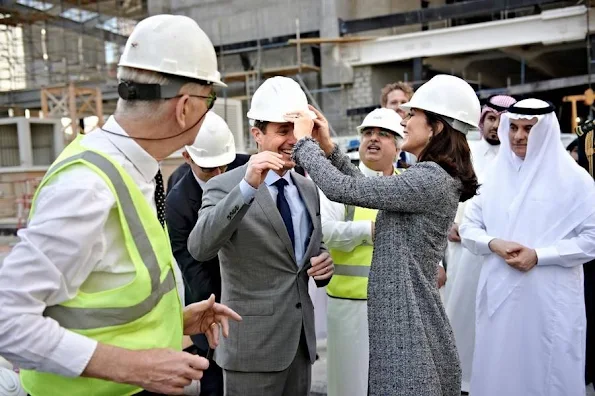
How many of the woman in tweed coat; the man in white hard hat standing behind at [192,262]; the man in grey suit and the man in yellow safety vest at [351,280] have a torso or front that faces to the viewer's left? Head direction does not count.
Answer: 1

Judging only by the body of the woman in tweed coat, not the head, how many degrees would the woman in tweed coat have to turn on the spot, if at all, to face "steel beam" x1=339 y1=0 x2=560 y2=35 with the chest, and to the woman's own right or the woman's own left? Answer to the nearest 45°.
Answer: approximately 90° to the woman's own right

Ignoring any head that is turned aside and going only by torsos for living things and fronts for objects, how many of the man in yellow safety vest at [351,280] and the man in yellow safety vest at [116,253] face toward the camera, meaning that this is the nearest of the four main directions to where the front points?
1

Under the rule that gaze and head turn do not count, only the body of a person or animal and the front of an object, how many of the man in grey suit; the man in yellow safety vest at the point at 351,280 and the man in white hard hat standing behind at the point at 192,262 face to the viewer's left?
0

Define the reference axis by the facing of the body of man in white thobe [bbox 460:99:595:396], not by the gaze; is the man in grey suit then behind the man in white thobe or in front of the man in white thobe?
in front

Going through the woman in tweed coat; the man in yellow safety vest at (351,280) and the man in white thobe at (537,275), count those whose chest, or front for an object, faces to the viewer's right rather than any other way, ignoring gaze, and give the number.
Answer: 0

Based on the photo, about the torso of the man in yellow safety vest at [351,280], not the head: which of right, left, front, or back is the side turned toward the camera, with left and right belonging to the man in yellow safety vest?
front

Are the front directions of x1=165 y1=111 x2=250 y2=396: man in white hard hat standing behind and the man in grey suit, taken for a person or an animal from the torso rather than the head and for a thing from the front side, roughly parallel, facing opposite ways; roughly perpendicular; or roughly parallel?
roughly parallel

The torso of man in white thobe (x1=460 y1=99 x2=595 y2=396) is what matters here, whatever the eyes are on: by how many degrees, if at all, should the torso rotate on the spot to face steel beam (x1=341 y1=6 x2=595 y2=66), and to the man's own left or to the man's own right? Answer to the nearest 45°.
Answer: approximately 135° to the man's own right

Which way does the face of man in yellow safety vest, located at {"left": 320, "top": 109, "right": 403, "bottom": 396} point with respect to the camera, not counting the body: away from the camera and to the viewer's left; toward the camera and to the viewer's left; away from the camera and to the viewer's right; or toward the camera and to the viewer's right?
toward the camera and to the viewer's left

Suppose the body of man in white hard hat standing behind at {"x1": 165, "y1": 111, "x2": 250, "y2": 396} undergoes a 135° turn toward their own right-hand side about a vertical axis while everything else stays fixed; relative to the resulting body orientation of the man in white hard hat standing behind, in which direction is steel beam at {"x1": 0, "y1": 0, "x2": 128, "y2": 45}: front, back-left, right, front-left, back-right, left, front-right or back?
right

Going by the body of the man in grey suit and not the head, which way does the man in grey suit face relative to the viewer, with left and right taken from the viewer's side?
facing the viewer and to the right of the viewer

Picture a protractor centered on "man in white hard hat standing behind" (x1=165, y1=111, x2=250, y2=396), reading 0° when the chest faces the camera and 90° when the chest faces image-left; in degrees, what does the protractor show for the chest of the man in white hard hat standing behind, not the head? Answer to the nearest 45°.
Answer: approximately 315°

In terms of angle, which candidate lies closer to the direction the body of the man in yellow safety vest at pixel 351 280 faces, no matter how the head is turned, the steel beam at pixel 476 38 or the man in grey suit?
the man in grey suit

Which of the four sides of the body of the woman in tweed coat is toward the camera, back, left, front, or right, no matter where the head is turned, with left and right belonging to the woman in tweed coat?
left

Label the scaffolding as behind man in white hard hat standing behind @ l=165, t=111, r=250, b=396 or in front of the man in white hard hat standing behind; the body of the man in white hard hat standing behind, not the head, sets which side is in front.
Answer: behind

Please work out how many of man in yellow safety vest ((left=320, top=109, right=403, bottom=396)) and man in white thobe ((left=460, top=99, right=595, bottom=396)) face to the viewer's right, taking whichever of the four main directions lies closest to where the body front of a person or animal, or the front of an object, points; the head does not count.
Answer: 0

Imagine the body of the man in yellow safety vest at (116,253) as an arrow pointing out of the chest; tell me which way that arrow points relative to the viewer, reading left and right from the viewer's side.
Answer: facing to the right of the viewer

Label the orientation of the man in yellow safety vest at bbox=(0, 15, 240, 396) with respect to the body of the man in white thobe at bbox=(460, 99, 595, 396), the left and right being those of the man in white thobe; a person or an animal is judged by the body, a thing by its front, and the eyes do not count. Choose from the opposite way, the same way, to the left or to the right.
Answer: to the left

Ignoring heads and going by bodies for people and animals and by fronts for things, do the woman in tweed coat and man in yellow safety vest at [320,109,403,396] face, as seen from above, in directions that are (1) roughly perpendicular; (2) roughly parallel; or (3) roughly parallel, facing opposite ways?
roughly perpendicular
